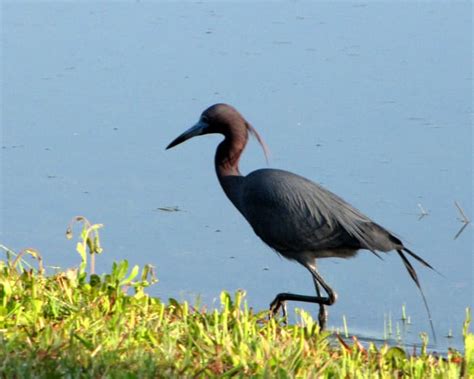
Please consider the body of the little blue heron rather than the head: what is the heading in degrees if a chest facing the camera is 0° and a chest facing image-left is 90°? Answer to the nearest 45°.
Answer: approximately 90°
